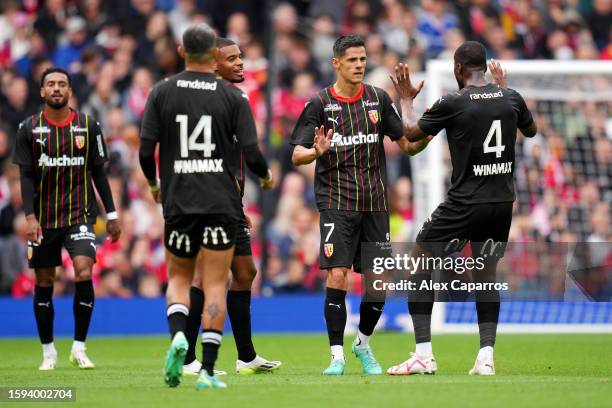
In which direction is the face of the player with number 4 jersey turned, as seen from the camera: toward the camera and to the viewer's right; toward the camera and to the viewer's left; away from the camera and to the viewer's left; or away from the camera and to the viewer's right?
away from the camera and to the viewer's left

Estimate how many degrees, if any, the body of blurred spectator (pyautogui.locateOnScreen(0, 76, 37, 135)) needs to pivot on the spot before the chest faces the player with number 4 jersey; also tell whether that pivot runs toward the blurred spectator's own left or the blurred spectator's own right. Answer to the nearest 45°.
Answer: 0° — they already face them

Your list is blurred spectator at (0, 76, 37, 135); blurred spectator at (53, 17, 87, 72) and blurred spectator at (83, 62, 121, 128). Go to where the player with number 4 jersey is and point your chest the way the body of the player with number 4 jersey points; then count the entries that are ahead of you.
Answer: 3

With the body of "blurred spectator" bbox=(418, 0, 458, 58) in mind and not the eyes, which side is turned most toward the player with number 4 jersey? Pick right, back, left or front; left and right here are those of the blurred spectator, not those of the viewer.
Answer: front

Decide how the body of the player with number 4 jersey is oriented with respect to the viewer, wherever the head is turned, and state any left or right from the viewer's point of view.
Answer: facing away from the viewer and to the left of the viewer

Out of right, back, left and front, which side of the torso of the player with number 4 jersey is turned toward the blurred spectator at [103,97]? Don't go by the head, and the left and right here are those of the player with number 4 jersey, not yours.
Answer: front

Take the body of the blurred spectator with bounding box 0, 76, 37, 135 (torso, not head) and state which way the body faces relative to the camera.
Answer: toward the camera

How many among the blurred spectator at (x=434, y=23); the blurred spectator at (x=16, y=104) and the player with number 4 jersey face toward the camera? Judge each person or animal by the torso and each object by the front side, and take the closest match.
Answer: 2

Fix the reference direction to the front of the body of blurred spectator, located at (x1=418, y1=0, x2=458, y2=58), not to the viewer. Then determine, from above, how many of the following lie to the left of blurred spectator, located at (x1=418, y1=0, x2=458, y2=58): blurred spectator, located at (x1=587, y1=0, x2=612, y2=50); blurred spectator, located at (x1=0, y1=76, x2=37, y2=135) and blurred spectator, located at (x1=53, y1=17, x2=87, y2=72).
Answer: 1

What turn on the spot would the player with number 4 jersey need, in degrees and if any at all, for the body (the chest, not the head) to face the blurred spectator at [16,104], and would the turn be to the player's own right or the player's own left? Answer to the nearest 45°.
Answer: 0° — they already face them

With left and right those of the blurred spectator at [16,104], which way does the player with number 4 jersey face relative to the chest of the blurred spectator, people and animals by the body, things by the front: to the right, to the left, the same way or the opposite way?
the opposite way

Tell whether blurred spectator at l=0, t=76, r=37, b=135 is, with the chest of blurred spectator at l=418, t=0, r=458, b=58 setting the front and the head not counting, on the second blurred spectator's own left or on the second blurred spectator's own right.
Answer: on the second blurred spectator's own right

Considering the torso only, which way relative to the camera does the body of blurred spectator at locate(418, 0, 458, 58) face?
toward the camera
